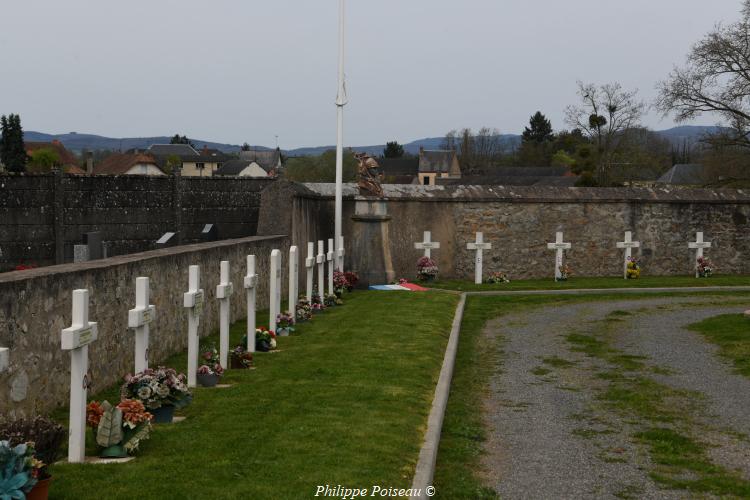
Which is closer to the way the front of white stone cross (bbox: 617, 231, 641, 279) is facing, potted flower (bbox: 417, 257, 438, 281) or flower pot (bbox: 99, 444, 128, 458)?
the flower pot

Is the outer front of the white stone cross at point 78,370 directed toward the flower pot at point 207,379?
no

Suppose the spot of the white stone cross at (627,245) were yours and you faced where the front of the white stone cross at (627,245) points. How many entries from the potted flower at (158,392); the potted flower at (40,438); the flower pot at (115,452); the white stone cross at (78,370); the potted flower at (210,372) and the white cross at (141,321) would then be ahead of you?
6

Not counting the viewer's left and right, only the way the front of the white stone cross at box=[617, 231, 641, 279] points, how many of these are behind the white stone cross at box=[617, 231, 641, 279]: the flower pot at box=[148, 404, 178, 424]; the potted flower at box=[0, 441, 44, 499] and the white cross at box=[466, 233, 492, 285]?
0

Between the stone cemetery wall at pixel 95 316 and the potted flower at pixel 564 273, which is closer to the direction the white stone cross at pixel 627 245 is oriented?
the stone cemetery wall

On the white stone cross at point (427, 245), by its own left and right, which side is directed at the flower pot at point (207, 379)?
front

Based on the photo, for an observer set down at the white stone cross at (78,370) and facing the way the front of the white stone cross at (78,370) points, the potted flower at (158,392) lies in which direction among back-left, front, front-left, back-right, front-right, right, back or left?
front-left

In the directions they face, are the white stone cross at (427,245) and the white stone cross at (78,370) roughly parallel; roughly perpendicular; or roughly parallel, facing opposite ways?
roughly perpendicular

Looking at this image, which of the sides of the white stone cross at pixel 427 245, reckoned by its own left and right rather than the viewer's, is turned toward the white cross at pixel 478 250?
left

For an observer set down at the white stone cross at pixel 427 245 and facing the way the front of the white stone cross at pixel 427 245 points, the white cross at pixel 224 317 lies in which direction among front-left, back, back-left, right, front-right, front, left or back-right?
front

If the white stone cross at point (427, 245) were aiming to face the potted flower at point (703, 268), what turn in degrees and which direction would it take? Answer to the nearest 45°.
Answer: approximately 90° to its left

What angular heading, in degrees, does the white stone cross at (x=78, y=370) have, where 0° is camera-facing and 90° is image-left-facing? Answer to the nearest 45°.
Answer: approximately 270°

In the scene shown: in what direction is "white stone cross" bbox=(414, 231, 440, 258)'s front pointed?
toward the camera

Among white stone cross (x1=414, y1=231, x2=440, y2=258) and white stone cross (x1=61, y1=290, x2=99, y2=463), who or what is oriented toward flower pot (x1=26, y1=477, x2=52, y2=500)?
white stone cross (x1=414, y1=231, x2=440, y2=258)

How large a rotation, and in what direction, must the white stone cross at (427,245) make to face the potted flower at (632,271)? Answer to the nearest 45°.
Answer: approximately 90° to its left

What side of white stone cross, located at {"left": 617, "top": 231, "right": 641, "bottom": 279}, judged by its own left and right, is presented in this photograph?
front

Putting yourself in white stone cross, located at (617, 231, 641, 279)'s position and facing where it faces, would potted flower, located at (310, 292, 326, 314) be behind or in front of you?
in front

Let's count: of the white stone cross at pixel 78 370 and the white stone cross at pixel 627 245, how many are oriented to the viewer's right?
1

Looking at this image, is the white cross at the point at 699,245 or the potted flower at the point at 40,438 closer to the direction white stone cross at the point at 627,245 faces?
the potted flower
